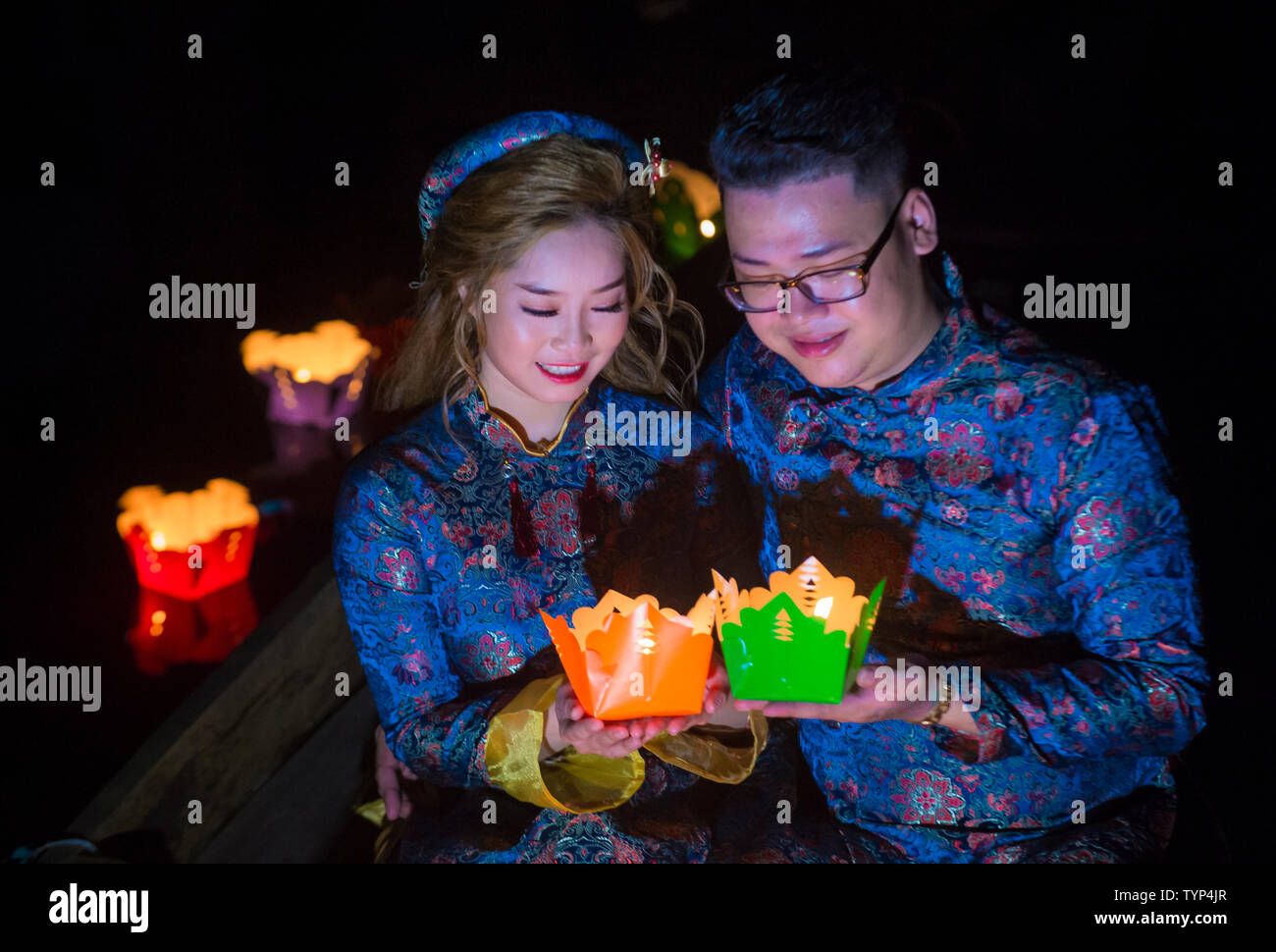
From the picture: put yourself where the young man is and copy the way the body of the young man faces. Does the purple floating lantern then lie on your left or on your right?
on your right

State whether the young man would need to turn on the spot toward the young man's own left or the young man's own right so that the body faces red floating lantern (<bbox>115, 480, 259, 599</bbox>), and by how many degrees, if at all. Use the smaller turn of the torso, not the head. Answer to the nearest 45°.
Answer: approximately 45° to the young man's own right

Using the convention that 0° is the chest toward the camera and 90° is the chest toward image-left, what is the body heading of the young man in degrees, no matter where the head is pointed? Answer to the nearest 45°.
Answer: approximately 45°
